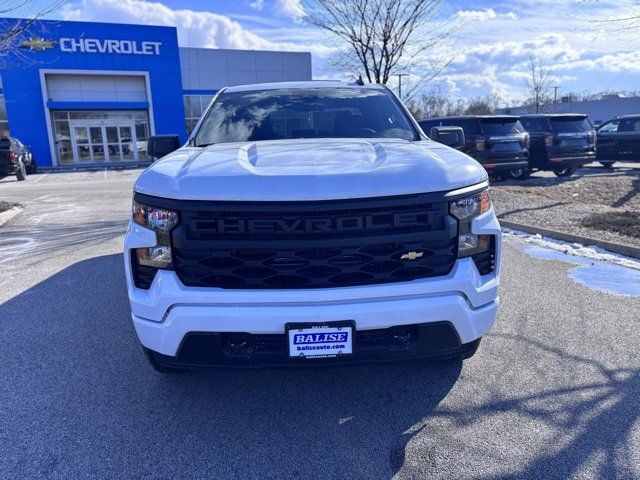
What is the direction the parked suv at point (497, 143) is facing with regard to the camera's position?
facing away from the viewer and to the left of the viewer

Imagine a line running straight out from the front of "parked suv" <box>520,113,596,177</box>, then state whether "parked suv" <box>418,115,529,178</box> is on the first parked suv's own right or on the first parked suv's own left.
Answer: on the first parked suv's own left

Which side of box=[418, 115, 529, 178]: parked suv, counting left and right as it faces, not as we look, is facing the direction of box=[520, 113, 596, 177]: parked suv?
right

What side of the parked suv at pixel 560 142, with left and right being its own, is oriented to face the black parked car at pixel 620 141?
right

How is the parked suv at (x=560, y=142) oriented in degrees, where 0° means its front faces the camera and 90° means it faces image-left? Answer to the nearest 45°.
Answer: approximately 135°

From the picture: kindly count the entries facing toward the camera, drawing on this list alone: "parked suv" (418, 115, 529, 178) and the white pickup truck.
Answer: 1

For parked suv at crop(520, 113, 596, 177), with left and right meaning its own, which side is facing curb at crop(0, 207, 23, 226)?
left

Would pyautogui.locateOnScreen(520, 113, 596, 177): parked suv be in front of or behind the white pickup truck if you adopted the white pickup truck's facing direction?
behind
